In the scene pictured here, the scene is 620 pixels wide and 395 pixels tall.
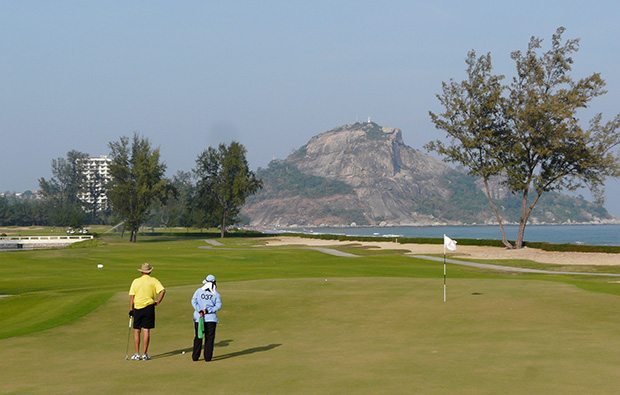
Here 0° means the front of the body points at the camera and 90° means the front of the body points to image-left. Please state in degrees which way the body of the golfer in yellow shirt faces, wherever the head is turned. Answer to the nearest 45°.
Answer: approximately 180°
